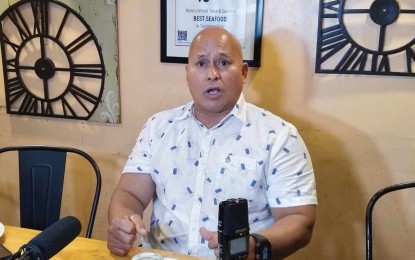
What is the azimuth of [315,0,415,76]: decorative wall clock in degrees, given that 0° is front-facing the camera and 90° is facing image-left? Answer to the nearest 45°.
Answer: approximately 0°

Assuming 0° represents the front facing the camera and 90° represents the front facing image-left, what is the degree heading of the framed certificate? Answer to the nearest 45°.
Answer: approximately 0°

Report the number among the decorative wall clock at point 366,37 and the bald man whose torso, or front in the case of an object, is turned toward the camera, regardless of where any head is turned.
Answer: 2

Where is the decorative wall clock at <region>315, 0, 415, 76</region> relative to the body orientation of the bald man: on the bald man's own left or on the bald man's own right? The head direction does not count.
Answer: on the bald man's own left

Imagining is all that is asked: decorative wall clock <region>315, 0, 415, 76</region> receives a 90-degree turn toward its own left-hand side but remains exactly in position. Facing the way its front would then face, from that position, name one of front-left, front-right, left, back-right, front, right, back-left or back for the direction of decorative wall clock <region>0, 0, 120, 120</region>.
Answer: back

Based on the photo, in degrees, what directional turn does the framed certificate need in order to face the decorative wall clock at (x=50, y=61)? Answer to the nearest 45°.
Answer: approximately 90° to its right

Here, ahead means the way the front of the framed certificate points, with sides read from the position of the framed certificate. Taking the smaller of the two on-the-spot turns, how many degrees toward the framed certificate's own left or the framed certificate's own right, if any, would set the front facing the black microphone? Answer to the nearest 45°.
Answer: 0° — it already faces it

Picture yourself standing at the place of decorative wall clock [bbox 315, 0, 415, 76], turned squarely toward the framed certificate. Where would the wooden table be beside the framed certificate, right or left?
left

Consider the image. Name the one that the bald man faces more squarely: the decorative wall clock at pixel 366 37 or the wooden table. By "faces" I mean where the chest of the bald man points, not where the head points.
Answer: the wooden table

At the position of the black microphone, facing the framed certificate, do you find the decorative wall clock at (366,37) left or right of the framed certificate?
right

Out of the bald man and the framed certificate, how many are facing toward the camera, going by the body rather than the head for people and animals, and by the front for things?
2

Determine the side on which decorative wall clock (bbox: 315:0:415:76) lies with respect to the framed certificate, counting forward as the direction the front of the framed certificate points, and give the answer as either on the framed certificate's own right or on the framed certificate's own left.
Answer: on the framed certificate's own left

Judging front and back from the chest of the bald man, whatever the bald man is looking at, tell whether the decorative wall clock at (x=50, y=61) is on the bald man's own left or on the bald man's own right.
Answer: on the bald man's own right
